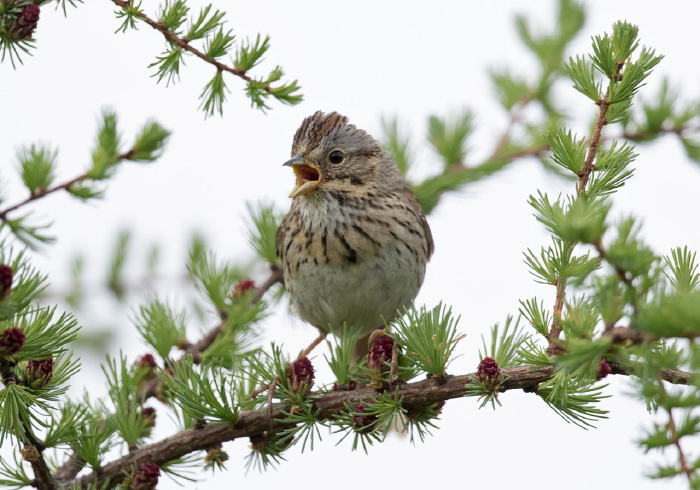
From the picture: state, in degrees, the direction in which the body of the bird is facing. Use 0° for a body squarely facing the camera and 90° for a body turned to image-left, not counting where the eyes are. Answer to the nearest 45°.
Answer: approximately 45°
